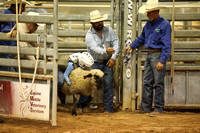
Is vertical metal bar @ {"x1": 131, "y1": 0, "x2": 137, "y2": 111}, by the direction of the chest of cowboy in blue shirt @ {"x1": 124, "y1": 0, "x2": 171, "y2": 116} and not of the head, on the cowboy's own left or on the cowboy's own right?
on the cowboy's own right

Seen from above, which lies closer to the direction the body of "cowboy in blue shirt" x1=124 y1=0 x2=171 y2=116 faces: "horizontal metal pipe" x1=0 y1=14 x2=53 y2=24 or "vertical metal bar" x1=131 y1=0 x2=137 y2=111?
the horizontal metal pipe

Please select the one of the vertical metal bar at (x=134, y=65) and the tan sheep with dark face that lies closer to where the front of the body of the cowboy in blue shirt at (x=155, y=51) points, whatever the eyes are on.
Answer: the tan sheep with dark face

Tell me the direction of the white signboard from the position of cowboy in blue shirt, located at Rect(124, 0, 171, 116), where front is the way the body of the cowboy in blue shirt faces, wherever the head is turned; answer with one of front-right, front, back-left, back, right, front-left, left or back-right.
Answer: front

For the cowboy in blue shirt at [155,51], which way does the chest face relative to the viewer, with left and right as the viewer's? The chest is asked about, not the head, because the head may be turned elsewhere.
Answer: facing the viewer and to the left of the viewer

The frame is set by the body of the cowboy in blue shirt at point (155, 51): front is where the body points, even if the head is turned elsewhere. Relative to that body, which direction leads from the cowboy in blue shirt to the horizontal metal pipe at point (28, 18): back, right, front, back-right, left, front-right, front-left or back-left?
front
